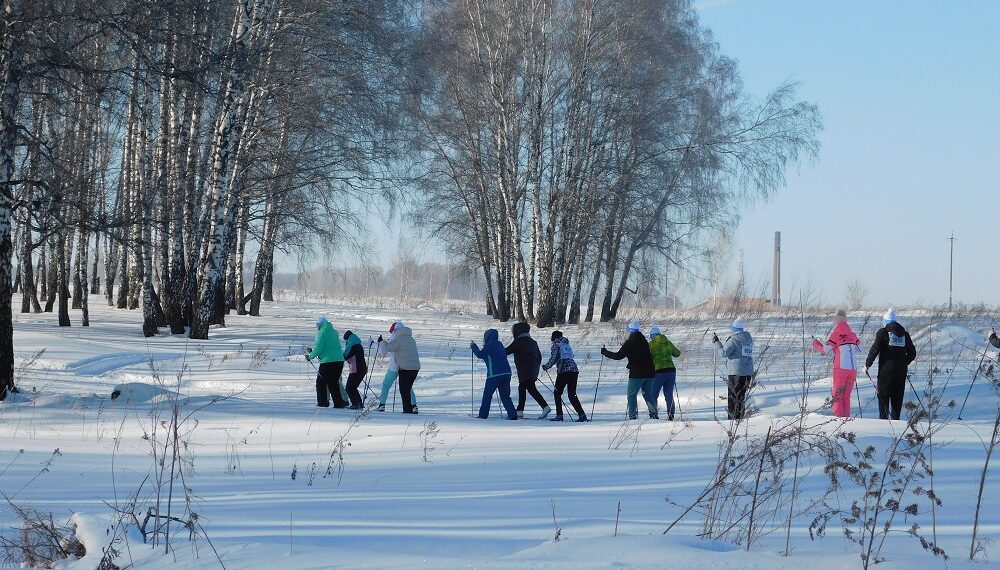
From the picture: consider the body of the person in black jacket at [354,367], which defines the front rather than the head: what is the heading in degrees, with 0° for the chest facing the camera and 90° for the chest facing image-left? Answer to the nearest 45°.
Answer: approximately 90°

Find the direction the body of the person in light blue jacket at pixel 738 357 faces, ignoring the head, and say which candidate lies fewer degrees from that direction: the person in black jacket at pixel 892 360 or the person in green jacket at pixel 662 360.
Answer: the person in green jacket

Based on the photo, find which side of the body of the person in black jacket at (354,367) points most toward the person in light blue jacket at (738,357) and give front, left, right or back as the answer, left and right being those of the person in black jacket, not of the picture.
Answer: back

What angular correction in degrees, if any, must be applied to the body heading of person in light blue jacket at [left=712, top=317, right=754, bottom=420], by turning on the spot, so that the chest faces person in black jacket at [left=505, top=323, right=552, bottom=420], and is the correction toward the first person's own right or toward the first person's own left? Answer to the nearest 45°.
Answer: approximately 45° to the first person's own left

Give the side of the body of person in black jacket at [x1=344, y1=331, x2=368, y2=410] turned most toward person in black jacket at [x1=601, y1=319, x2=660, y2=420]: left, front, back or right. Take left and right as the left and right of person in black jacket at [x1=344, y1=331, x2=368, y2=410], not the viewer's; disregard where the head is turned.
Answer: back

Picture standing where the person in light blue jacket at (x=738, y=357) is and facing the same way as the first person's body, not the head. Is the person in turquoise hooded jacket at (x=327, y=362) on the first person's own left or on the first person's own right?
on the first person's own left

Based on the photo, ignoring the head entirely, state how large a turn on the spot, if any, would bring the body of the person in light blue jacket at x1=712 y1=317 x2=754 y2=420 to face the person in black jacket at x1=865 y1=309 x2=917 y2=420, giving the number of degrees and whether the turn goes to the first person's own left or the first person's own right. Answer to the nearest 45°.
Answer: approximately 135° to the first person's own right

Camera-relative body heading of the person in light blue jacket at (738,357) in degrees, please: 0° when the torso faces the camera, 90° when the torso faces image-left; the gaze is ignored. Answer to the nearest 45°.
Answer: approximately 135°

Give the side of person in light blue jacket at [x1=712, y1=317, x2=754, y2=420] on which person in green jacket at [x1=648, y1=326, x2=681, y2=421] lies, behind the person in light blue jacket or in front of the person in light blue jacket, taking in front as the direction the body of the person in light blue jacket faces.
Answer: in front

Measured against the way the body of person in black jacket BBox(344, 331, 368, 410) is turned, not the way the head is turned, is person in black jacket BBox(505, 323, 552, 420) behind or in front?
behind
